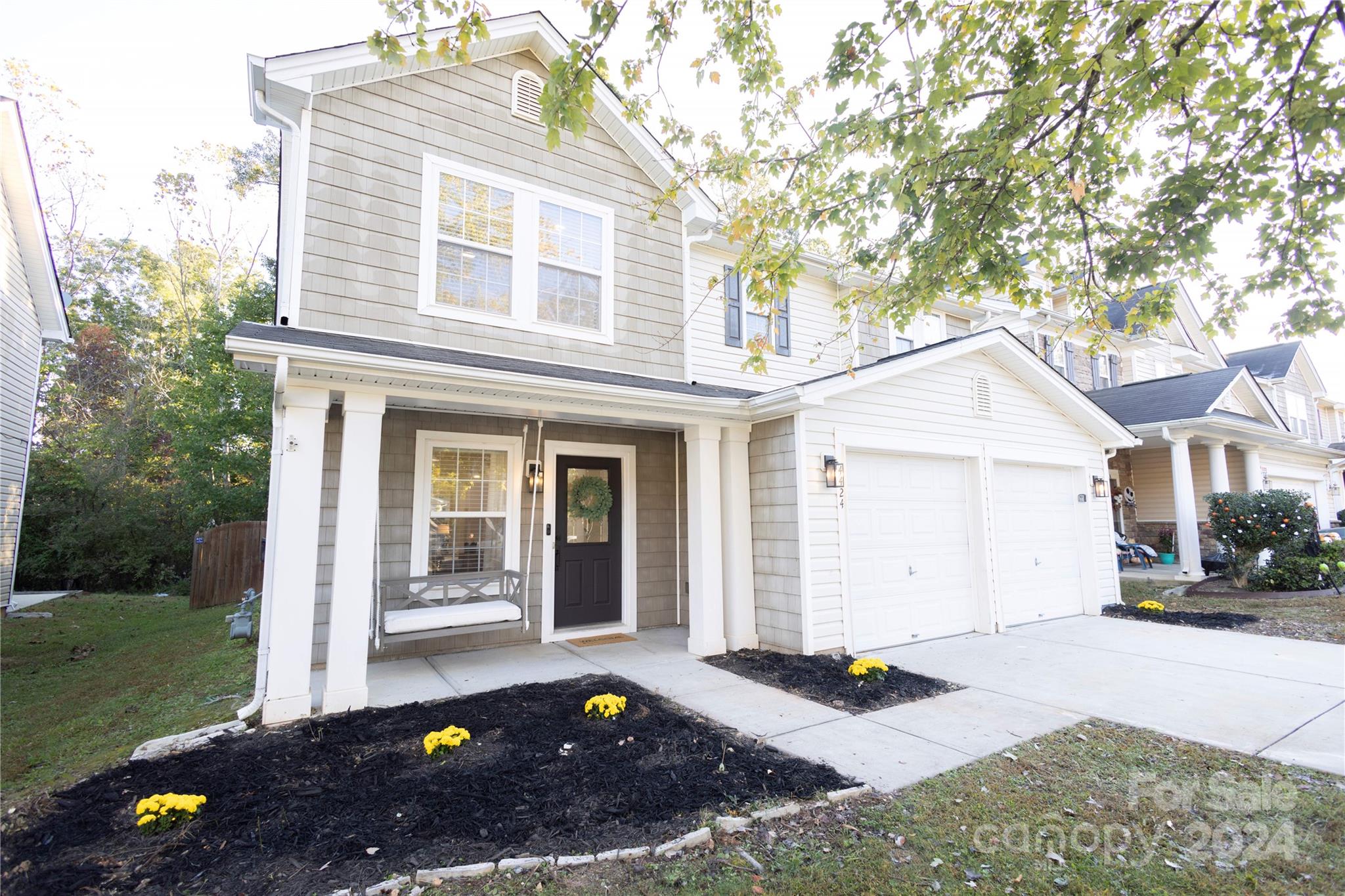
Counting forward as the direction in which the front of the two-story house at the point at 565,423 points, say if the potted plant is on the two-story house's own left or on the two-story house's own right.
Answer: on the two-story house's own left

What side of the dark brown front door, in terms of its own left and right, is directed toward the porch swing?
right

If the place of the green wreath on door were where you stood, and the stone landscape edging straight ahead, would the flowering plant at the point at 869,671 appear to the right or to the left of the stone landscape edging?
left

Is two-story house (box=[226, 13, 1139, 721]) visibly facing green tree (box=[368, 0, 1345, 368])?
yes

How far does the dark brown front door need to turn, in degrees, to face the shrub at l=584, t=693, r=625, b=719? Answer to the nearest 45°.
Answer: approximately 45° to its right

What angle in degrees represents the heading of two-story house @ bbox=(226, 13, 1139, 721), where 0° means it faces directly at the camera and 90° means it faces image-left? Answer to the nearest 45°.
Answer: approximately 315°

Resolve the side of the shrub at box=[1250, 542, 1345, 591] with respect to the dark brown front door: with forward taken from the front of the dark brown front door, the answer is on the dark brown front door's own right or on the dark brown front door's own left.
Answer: on the dark brown front door's own left

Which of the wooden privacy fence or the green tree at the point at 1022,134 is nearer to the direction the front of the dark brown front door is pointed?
the green tree

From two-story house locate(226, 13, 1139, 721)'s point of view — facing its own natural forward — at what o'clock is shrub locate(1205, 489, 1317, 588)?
The shrub is roughly at 10 o'clock from the two-story house.

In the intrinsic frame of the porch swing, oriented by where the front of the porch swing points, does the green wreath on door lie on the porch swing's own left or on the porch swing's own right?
on the porch swing's own left

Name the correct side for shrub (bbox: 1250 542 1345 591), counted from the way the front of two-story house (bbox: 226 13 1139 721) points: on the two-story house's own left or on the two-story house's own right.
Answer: on the two-story house's own left
